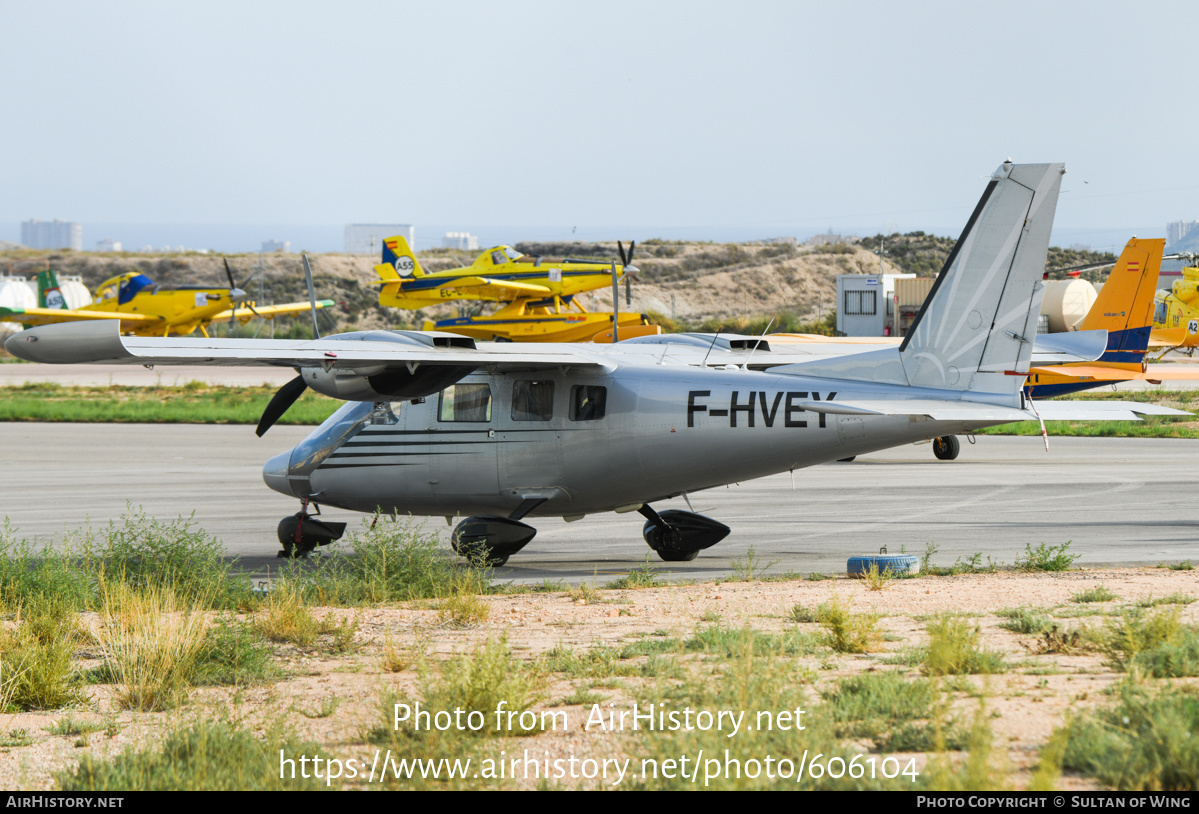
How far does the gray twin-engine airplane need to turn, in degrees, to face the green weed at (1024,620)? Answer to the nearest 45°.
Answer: approximately 180°

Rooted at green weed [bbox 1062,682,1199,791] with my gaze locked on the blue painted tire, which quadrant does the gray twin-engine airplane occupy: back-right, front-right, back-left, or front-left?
front-left

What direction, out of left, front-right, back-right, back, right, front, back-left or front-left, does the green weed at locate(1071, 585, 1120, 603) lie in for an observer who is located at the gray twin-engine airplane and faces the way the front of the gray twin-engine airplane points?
back

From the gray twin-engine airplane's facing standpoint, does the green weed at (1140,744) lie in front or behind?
behind

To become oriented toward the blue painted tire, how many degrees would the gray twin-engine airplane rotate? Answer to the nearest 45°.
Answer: approximately 180°

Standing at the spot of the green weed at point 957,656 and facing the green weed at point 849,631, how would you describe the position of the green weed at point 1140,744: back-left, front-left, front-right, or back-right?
back-left

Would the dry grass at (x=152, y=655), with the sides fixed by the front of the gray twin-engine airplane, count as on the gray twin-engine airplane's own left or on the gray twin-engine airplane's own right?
on the gray twin-engine airplane's own left

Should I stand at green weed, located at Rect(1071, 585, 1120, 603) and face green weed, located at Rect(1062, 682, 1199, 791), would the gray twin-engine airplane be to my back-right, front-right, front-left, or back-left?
back-right

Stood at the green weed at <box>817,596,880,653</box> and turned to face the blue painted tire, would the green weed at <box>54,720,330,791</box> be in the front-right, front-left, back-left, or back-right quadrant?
back-left

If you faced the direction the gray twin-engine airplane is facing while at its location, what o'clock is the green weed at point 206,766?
The green weed is roughly at 8 o'clock from the gray twin-engine airplane.

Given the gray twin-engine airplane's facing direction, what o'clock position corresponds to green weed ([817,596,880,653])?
The green weed is roughly at 7 o'clock from the gray twin-engine airplane.

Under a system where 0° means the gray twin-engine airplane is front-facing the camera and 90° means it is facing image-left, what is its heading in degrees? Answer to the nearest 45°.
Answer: approximately 135°
